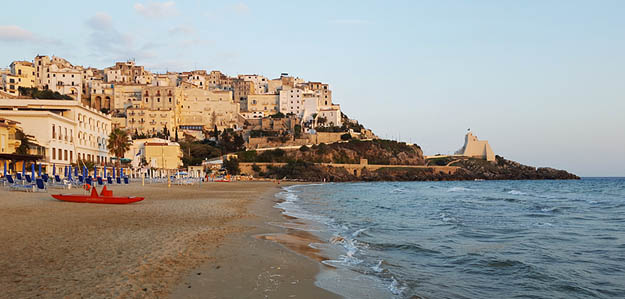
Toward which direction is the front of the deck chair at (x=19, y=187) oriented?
to the viewer's right

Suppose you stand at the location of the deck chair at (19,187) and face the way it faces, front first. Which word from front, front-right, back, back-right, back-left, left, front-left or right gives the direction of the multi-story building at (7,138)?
left

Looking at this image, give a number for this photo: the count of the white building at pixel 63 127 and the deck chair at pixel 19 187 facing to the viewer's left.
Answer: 0

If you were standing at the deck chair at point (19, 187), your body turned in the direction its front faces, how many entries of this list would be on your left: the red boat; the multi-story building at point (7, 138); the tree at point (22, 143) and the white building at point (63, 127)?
3

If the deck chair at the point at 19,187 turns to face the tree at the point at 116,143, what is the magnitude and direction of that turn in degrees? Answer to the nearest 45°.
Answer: approximately 90° to its left

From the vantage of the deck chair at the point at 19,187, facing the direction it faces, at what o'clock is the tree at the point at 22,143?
The tree is roughly at 9 o'clock from the deck chair.
